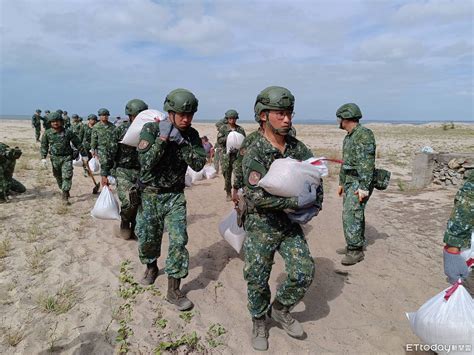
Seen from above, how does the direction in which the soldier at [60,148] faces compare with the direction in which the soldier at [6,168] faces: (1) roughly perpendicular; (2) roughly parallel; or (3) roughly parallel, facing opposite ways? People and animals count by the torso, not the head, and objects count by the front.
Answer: roughly perpendicular

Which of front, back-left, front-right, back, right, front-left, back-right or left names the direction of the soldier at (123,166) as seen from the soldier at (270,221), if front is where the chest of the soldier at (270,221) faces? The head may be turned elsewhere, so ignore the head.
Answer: back

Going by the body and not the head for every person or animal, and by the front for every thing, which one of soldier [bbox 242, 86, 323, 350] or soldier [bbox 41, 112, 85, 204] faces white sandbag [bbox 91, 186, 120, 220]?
soldier [bbox 41, 112, 85, 204]

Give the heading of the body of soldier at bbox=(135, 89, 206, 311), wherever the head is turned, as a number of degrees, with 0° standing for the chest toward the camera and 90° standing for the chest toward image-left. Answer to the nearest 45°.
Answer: approximately 315°

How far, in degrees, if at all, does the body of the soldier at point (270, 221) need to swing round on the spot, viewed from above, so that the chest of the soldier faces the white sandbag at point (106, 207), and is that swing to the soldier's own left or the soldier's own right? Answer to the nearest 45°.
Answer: approximately 180°

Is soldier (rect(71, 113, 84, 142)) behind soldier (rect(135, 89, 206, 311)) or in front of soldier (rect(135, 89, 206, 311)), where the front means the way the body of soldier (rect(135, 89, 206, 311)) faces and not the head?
behind

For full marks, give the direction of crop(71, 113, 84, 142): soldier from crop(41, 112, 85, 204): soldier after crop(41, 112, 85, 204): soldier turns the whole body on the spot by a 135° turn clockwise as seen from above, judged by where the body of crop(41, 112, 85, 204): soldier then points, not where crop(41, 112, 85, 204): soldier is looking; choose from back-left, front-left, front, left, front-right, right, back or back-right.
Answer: front-right

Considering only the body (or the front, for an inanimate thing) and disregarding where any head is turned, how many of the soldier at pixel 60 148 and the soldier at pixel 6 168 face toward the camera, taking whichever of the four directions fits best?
1

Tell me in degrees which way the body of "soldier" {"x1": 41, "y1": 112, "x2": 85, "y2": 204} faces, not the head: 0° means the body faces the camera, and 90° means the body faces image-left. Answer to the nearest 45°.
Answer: approximately 0°

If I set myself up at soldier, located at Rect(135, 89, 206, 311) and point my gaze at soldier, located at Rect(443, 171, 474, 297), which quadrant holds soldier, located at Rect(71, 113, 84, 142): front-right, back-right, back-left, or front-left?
back-left
